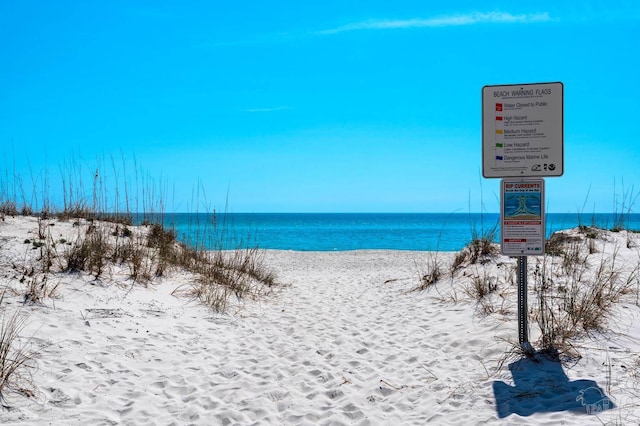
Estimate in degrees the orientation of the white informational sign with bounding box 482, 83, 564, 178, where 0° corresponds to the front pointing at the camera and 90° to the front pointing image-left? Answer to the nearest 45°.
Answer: approximately 0°

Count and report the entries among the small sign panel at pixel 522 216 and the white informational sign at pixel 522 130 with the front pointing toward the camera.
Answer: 2

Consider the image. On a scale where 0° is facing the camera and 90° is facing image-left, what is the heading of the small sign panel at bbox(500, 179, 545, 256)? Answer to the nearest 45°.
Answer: approximately 0°

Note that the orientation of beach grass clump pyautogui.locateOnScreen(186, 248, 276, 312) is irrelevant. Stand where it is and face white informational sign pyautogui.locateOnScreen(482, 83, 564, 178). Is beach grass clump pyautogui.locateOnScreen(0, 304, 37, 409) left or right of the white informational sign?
right

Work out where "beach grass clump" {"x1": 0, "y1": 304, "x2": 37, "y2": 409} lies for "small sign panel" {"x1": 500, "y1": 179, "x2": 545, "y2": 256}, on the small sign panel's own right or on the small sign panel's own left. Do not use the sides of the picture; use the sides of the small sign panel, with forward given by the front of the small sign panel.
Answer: on the small sign panel's own right

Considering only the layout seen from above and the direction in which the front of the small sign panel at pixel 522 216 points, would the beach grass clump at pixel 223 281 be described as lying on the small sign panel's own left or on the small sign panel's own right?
on the small sign panel's own right

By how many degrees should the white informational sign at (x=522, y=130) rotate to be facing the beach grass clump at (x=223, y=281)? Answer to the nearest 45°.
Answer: approximately 135° to its right

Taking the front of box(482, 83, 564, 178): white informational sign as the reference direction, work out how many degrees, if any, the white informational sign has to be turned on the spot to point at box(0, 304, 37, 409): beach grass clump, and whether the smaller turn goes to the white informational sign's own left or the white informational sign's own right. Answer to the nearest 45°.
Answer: approximately 45° to the white informational sign's own right
